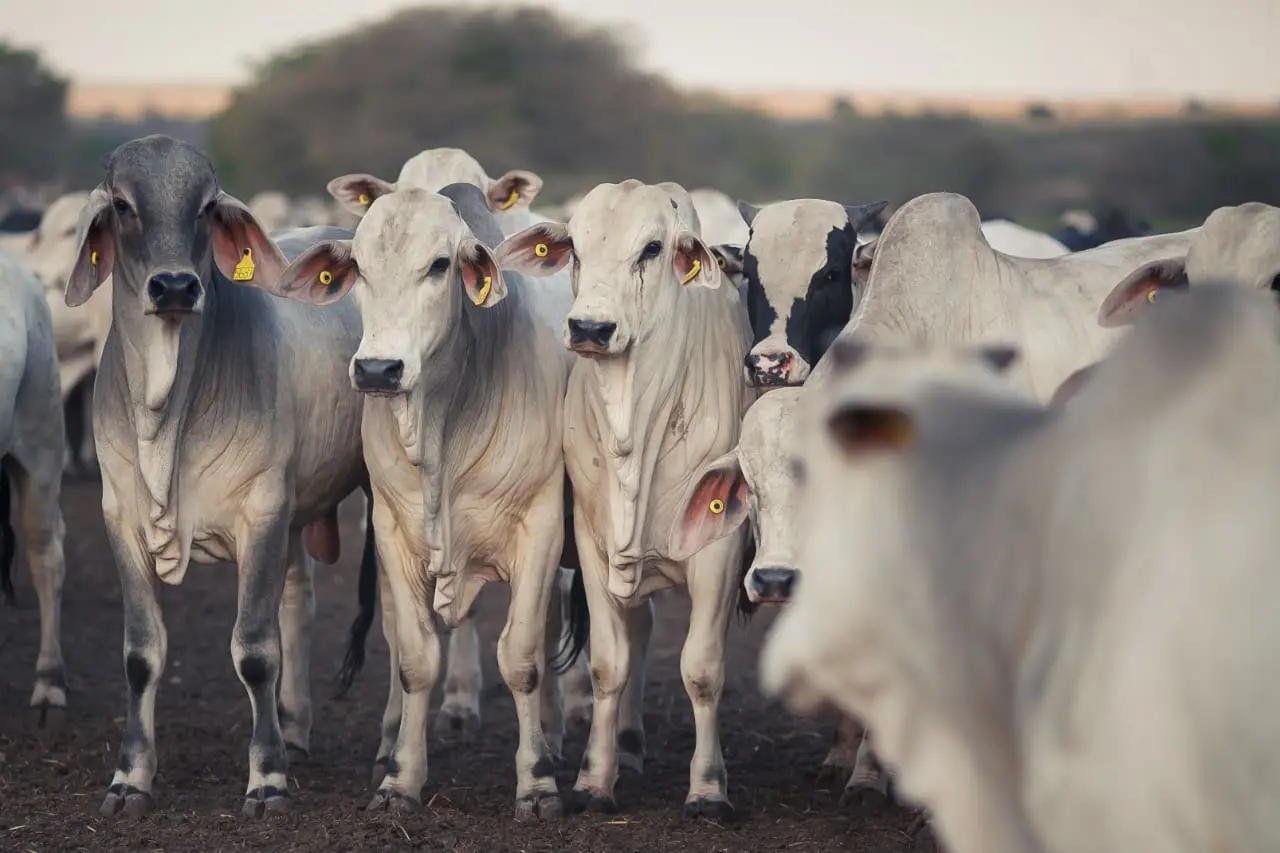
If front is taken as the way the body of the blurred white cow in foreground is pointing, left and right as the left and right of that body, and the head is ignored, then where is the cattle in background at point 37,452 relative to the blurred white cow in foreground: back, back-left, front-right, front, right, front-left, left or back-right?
front-right

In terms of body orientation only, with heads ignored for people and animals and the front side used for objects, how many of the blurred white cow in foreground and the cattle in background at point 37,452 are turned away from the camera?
1

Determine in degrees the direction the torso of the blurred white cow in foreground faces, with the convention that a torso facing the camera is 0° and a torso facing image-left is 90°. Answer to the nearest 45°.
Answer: approximately 90°

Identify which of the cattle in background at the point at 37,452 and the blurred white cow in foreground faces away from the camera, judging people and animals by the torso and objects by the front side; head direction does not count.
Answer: the cattle in background

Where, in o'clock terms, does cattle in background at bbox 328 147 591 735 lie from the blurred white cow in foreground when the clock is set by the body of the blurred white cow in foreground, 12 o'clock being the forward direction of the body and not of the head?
The cattle in background is roughly at 2 o'clock from the blurred white cow in foreground.

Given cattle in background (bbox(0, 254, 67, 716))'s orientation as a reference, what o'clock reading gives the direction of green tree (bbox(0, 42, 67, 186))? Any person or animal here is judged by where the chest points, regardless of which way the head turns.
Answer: The green tree is roughly at 12 o'clock from the cattle in background.

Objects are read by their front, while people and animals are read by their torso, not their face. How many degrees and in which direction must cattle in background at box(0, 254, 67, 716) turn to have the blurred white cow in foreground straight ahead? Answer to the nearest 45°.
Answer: approximately 180°

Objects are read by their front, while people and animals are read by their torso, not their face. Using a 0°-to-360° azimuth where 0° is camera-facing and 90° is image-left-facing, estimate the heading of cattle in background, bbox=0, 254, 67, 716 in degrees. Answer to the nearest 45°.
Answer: approximately 180°
